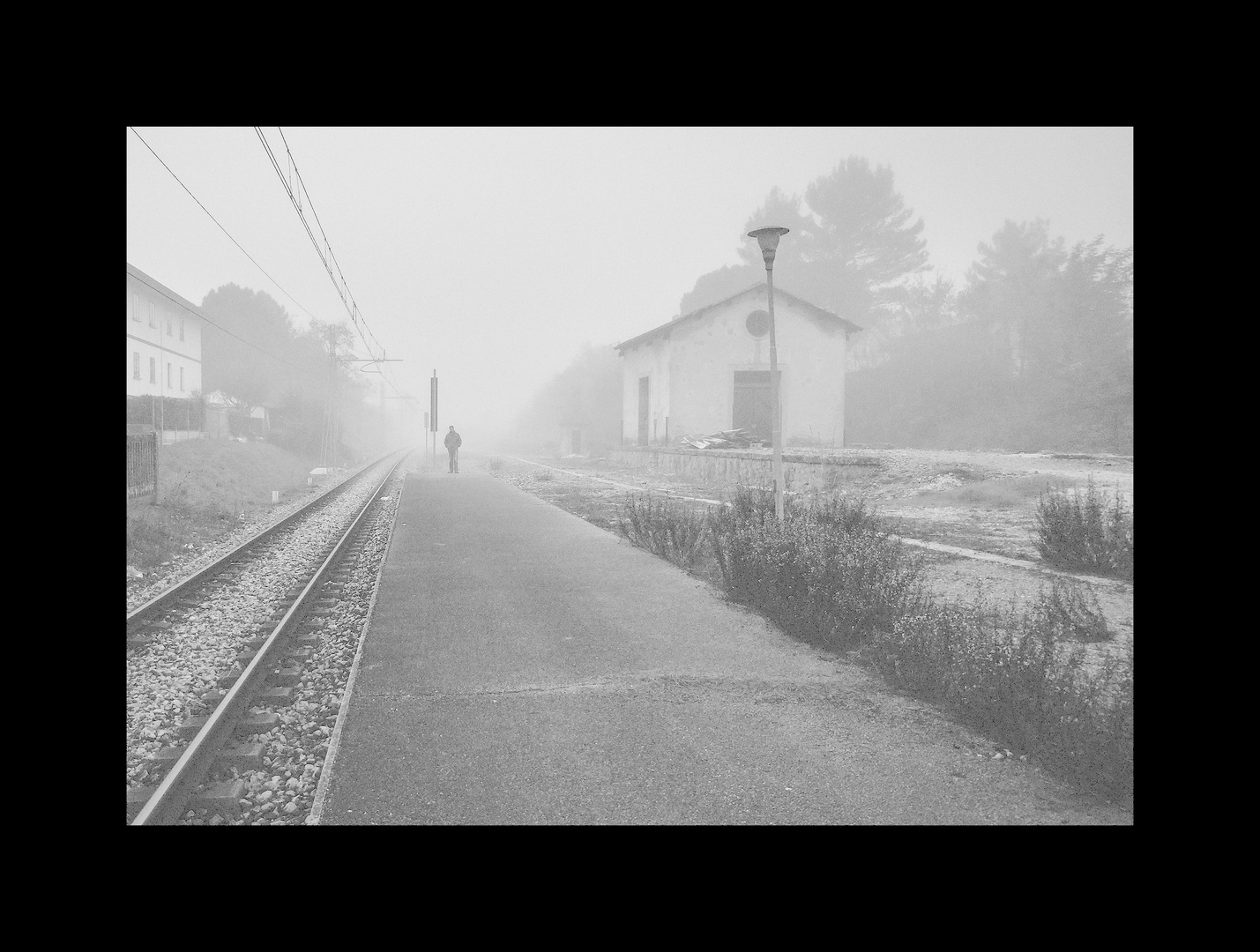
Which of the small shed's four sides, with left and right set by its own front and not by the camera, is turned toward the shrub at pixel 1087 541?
front

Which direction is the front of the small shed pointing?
toward the camera

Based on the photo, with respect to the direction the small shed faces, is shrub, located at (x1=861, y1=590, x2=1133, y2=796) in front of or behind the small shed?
in front

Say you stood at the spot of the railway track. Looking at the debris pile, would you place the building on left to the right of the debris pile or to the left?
left

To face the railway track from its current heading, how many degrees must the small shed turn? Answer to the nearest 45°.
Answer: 0° — it already faces it

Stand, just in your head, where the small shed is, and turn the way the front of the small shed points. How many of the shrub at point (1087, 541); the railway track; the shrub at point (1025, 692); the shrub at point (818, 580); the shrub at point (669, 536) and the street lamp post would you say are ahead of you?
6

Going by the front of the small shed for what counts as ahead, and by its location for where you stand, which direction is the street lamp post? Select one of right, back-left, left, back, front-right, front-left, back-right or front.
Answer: front

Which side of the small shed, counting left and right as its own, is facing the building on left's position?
right

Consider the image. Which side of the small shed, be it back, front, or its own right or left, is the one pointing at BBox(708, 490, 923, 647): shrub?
front

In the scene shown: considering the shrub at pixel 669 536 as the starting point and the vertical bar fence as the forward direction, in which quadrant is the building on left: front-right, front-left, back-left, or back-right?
front-right
